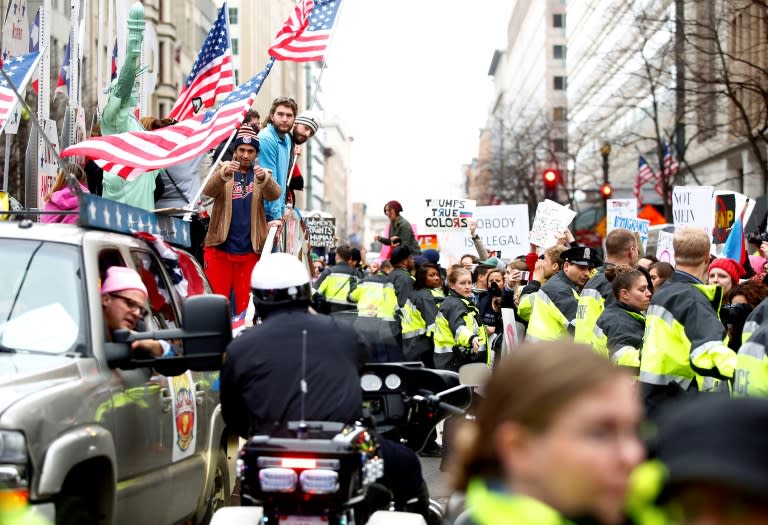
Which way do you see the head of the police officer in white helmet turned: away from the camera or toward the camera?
away from the camera

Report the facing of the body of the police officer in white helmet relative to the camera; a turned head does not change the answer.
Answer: away from the camera
